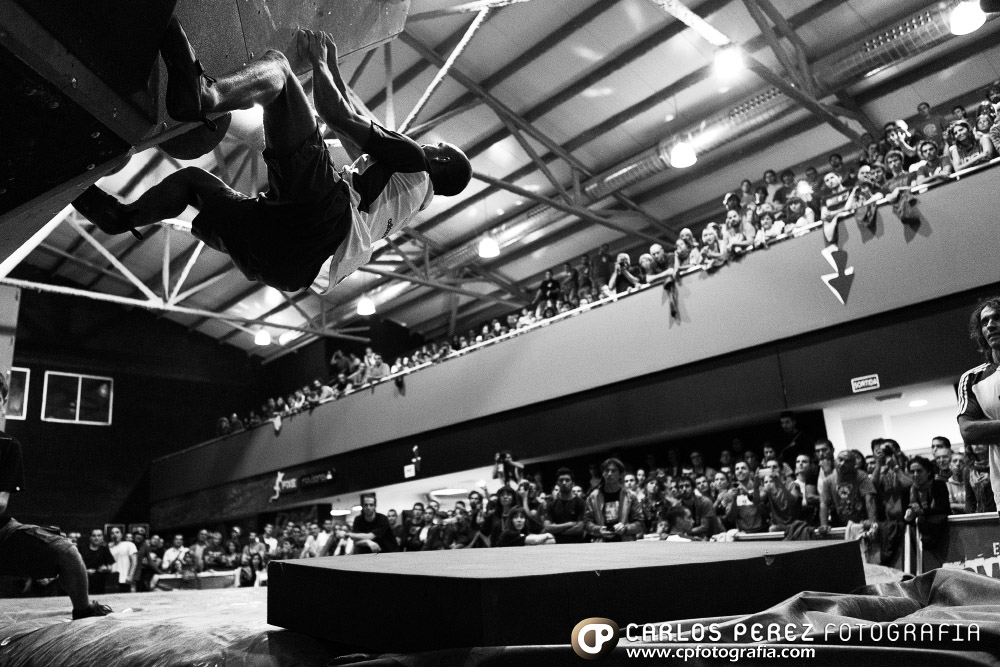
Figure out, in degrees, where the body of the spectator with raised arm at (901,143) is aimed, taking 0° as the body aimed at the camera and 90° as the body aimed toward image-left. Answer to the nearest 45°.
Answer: approximately 45°

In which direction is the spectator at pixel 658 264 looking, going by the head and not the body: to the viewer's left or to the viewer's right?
to the viewer's left

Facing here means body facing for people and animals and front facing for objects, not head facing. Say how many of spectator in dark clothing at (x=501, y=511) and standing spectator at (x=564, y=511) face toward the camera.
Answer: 2

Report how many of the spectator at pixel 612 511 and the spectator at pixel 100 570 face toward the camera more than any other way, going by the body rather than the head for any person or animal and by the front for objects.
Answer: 2

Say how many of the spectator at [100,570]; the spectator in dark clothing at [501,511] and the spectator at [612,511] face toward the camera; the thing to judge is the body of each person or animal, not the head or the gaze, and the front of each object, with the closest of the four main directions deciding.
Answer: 3

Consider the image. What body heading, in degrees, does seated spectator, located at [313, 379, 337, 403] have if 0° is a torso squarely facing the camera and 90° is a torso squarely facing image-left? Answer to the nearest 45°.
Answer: approximately 45°

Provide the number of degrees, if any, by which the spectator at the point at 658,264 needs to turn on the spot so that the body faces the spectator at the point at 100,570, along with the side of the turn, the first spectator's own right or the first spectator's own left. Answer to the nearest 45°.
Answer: approximately 45° to the first spectator's own right

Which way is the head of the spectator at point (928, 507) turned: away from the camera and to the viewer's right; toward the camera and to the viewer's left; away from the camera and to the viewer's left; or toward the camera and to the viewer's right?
toward the camera and to the viewer's left

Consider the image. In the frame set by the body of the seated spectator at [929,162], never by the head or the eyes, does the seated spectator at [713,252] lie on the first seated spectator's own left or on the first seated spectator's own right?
on the first seated spectator's own right

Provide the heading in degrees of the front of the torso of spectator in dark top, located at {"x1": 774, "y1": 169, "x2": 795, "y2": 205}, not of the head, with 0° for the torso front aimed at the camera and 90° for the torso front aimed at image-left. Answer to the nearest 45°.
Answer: approximately 45°
